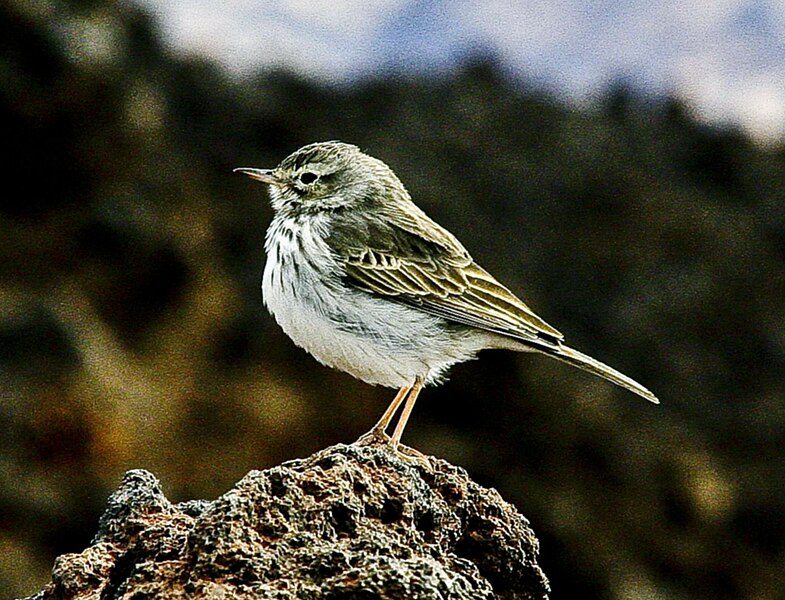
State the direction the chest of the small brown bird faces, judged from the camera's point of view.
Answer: to the viewer's left
